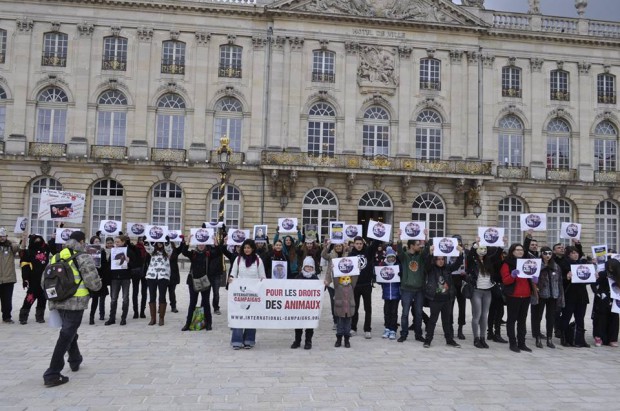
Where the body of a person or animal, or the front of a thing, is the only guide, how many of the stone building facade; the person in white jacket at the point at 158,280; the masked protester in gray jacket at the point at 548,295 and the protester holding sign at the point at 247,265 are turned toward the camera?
4

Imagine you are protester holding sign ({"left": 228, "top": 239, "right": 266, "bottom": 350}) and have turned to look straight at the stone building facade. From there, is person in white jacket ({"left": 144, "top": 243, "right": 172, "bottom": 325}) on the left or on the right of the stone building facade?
left

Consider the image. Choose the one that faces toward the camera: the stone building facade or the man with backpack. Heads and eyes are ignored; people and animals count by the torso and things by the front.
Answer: the stone building facade

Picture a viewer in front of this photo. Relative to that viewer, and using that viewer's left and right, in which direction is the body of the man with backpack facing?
facing away from the viewer and to the right of the viewer

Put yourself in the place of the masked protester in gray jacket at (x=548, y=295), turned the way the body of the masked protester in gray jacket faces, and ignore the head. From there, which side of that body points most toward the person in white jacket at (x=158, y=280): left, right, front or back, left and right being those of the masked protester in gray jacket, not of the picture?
right

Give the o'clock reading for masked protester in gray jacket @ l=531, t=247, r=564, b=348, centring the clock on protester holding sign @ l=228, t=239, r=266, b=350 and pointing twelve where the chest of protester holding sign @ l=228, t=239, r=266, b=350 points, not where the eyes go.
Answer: masked protester in gray jacket @ l=531, t=247, r=564, b=348 is roughly at 9 o'clock from protester holding sign @ l=228, t=239, r=266, b=350.

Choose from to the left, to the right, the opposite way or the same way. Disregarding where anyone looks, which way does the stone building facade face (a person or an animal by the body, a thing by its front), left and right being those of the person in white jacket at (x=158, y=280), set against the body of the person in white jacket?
the same way

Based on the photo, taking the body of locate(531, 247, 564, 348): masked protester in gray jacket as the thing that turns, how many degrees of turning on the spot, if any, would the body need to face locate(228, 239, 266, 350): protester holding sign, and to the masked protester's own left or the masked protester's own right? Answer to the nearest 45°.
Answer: approximately 45° to the masked protester's own right

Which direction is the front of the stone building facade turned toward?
toward the camera

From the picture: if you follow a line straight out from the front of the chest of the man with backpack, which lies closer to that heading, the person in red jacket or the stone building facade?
the stone building facade

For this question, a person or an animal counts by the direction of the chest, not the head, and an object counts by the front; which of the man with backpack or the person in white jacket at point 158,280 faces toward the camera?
the person in white jacket

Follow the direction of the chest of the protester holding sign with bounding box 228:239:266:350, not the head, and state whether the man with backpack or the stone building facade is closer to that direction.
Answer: the man with backpack

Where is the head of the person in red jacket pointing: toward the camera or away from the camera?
toward the camera

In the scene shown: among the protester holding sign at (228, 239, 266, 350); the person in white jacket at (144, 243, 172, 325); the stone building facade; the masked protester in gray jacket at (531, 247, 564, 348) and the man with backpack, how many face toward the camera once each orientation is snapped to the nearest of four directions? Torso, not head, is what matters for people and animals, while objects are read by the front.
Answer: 4

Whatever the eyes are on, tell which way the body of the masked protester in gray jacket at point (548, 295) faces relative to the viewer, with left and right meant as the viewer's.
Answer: facing the viewer
